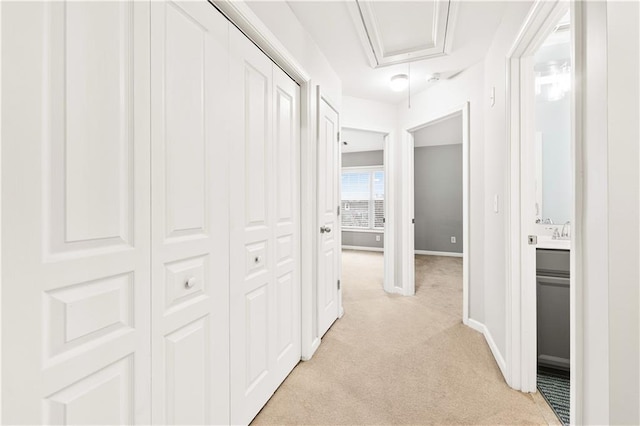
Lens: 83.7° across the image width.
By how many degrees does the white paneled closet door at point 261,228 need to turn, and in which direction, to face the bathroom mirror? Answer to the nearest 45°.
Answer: approximately 45° to its left

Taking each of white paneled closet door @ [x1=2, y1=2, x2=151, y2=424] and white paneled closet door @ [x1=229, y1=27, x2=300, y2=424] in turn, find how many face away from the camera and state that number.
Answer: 0

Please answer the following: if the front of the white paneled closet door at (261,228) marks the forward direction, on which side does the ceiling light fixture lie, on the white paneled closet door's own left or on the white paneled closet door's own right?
on the white paneled closet door's own left

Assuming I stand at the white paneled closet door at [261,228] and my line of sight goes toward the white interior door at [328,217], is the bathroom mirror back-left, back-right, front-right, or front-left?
front-right

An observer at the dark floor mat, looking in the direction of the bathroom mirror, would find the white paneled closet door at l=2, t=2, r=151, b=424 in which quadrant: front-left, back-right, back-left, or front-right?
back-left

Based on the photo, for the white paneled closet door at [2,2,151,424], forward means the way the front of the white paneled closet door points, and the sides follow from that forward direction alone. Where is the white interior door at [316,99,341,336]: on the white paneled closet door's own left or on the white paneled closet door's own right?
on the white paneled closet door's own left

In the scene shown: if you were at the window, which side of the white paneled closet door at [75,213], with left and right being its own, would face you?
left

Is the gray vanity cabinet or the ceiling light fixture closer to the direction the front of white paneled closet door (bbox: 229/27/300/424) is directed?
the gray vanity cabinet

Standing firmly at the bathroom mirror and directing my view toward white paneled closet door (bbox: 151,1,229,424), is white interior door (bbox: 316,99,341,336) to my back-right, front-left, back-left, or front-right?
front-right

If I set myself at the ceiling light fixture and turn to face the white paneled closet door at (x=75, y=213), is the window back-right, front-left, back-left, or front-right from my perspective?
back-right

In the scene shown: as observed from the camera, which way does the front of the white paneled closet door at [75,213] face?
facing the viewer and to the right of the viewer

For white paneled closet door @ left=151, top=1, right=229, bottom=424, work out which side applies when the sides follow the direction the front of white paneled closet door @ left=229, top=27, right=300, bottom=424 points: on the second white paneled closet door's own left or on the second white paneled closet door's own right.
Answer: on the second white paneled closet door's own right
